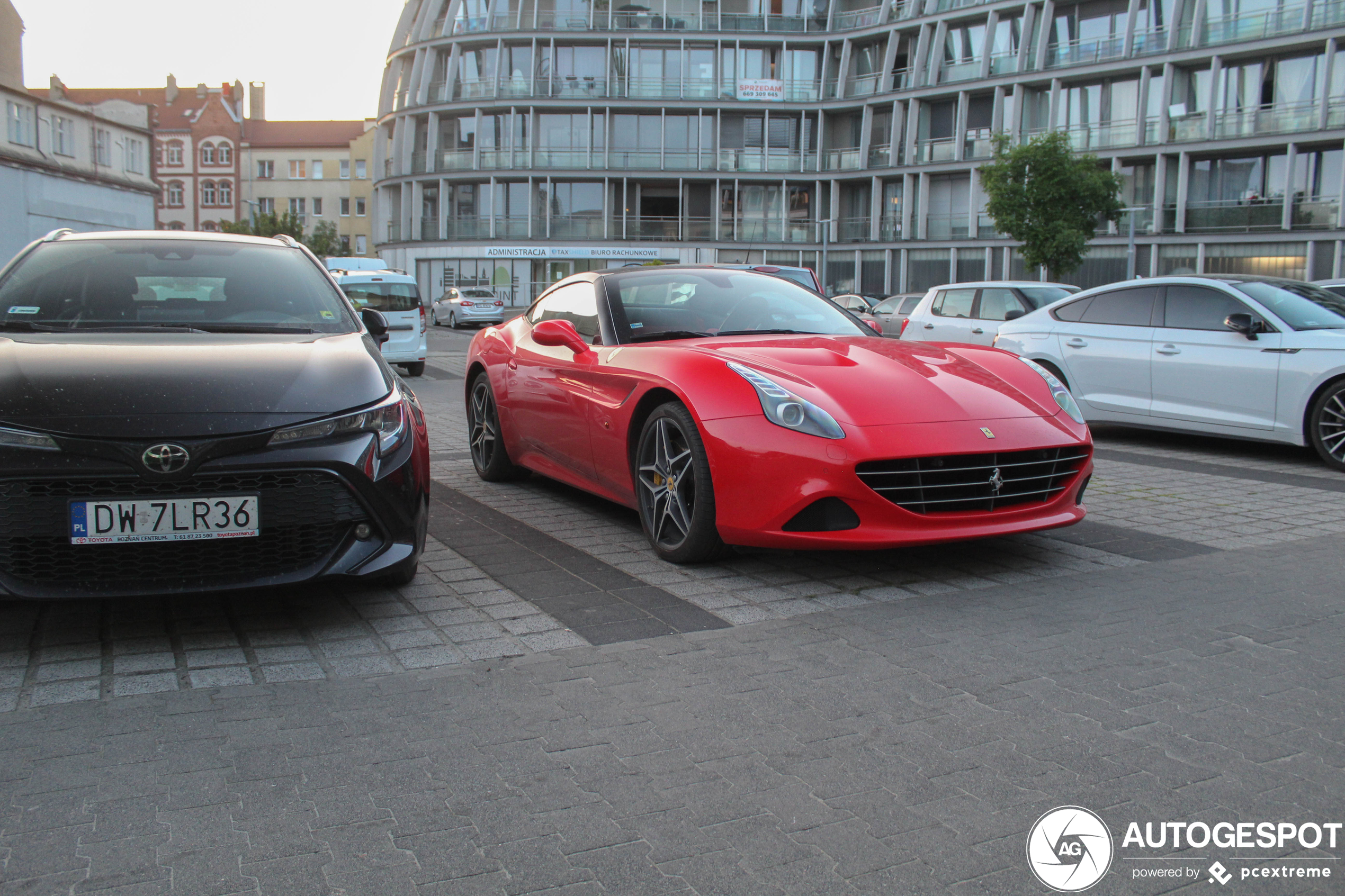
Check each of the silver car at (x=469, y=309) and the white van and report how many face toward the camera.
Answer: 0

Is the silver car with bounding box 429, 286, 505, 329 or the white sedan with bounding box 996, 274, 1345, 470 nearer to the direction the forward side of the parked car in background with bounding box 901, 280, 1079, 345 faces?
the white sedan

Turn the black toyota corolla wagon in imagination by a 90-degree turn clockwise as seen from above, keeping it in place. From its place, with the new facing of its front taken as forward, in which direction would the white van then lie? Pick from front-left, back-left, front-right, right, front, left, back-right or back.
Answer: right

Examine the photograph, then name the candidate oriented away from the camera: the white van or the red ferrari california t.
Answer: the white van

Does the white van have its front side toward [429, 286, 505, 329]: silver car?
yes

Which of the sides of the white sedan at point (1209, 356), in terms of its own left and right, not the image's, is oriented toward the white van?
back

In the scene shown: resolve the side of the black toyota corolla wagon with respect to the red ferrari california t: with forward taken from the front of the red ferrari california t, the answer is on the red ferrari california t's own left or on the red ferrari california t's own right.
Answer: on the red ferrari california t's own right

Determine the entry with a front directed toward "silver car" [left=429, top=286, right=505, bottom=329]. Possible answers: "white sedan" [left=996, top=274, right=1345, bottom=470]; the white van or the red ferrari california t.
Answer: the white van

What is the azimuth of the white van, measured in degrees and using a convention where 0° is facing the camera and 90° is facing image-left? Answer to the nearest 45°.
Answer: approximately 180°

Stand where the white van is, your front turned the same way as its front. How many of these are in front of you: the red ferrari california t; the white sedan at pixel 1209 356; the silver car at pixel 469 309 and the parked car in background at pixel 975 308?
1

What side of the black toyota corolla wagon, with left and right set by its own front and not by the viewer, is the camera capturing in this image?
front

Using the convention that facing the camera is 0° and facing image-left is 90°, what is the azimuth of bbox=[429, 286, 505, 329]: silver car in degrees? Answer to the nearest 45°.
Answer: approximately 135°

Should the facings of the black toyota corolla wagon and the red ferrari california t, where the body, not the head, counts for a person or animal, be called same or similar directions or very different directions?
same or similar directions

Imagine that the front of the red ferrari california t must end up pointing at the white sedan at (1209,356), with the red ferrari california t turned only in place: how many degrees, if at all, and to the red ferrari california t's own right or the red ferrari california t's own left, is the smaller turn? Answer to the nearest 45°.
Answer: approximately 90° to the red ferrari california t's own left

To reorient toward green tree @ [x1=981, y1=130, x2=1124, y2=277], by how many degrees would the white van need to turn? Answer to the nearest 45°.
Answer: approximately 45° to its right

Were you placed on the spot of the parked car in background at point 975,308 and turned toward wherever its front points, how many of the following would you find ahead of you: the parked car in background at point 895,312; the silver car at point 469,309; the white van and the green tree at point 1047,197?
0
